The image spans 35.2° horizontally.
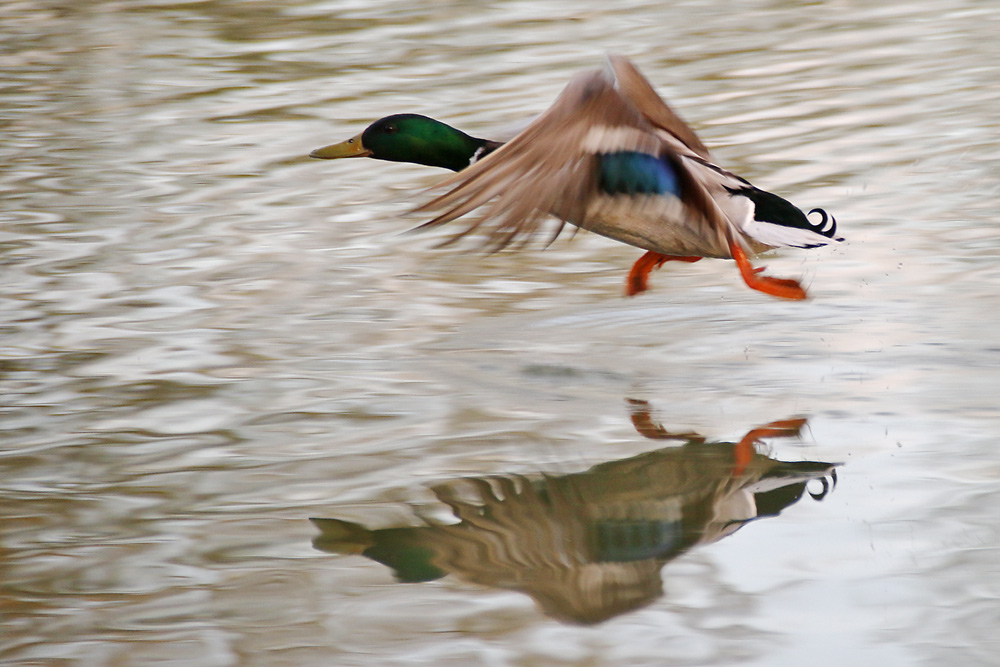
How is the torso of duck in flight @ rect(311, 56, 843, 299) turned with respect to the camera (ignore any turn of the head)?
to the viewer's left
